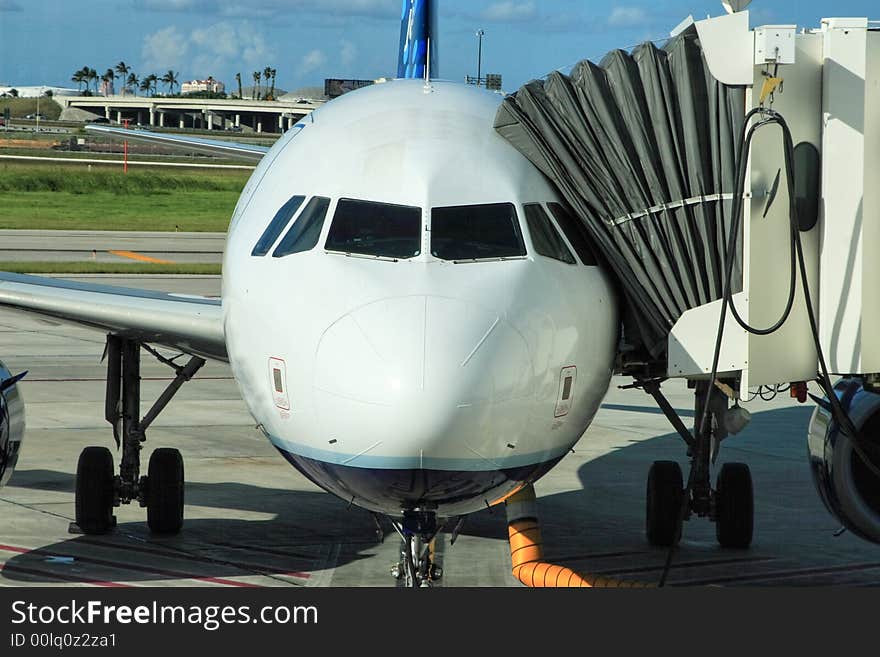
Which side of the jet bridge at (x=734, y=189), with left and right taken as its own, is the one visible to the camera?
left

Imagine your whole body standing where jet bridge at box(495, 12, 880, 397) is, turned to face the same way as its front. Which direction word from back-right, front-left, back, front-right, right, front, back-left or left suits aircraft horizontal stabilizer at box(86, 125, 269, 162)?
front-right
